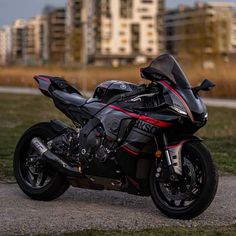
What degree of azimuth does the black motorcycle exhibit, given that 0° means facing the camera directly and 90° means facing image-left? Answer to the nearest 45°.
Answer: approximately 315°
